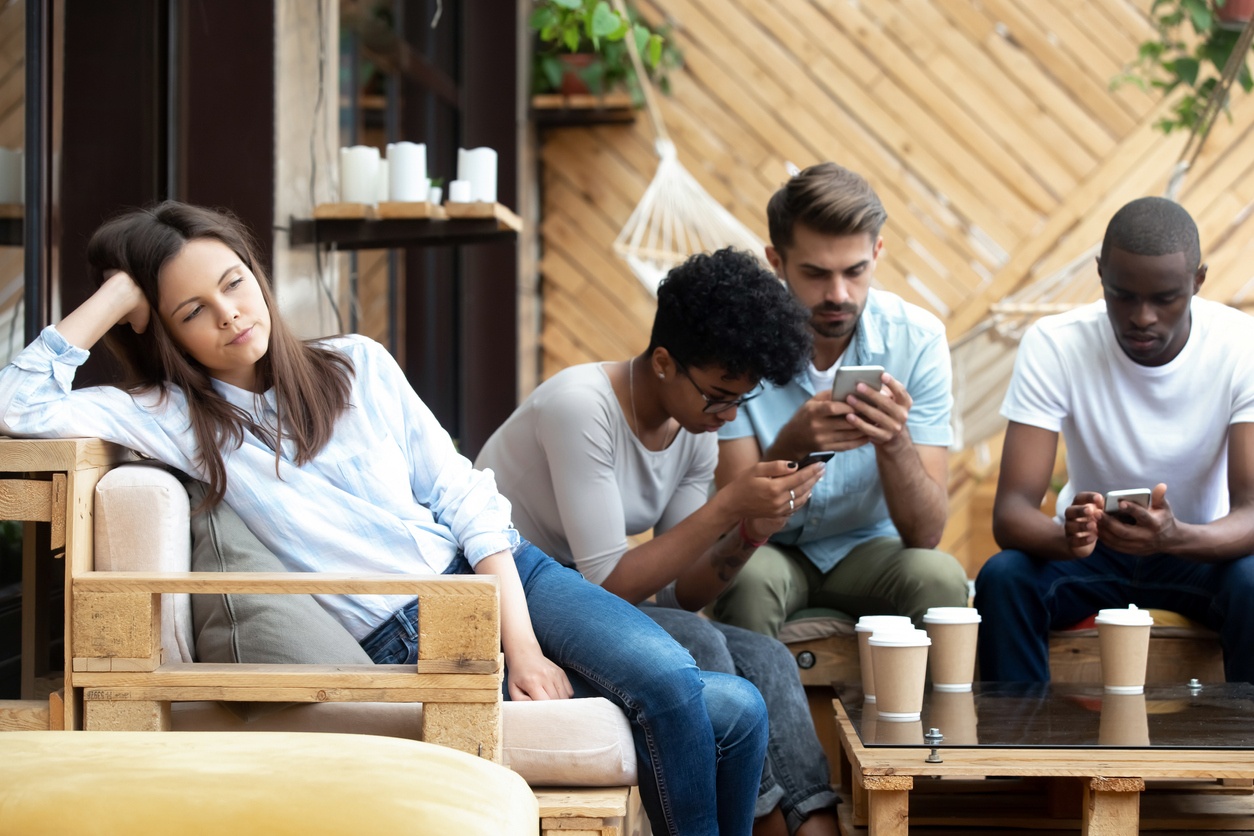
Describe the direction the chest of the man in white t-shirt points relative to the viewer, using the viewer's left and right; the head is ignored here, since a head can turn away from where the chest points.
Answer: facing the viewer

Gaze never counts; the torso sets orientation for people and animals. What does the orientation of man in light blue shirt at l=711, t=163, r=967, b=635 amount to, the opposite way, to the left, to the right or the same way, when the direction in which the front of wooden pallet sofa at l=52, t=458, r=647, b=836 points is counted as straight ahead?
to the right

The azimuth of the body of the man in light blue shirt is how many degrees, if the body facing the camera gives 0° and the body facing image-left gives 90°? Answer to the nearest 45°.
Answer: approximately 0°

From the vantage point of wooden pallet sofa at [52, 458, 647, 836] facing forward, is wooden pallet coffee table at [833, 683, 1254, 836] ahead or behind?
ahead

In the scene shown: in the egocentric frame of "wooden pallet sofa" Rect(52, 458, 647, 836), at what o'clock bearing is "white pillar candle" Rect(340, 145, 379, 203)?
The white pillar candle is roughly at 9 o'clock from the wooden pallet sofa.

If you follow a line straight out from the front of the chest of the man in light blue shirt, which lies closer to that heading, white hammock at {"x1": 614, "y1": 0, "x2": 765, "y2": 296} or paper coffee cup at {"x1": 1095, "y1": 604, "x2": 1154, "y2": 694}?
the paper coffee cup

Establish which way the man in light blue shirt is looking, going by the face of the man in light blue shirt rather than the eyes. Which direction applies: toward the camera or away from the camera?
toward the camera

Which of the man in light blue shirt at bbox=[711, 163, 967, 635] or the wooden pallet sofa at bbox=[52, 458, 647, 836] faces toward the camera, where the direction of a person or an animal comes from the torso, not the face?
the man in light blue shirt

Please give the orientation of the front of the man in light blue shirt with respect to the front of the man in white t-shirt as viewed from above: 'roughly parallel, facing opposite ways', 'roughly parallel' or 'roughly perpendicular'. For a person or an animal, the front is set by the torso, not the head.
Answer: roughly parallel

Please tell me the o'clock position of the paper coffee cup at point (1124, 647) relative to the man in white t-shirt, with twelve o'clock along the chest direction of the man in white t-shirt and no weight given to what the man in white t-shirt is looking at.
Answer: The paper coffee cup is roughly at 12 o'clock from the man in white t-shirt.

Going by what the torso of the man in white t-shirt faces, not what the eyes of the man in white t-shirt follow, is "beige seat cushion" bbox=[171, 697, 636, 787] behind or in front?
in front

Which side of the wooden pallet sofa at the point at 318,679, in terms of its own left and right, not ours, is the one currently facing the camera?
right

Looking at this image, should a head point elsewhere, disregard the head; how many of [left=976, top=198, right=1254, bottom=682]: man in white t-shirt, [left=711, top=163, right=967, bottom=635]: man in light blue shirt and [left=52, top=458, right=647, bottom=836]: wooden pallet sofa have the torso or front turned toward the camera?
2

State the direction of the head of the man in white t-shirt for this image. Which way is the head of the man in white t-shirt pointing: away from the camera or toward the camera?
toward the camera

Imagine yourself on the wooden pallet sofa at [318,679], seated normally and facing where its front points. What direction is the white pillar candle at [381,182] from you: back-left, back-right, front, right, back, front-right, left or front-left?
left

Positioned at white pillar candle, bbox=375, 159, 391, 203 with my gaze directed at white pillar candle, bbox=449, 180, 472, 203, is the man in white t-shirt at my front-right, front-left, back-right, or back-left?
front-right
